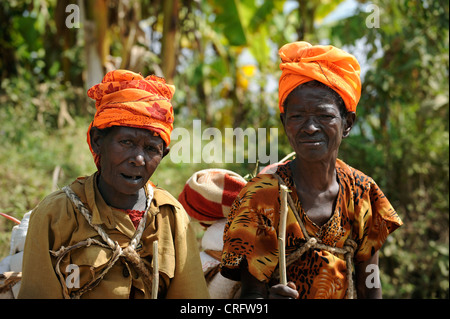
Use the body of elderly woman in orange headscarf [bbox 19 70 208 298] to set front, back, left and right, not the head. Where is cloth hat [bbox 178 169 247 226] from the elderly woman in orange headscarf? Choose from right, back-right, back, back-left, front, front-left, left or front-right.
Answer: back-left

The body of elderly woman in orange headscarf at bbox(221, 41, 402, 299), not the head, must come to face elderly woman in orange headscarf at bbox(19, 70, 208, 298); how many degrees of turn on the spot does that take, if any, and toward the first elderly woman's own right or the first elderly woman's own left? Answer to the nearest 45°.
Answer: approximately 90° to the first elderly woman's own right

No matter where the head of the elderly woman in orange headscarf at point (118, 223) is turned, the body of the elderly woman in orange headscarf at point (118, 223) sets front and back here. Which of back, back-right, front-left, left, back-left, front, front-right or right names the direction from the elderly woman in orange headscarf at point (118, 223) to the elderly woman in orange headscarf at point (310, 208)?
left

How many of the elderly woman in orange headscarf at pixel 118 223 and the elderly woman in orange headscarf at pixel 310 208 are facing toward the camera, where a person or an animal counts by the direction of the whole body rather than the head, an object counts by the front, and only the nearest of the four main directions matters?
2

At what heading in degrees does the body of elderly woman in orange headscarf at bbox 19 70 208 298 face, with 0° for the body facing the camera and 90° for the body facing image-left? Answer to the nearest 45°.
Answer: approximately 0°

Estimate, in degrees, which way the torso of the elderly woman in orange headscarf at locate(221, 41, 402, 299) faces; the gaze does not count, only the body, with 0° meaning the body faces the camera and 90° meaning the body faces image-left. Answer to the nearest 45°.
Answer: approximately 0°
